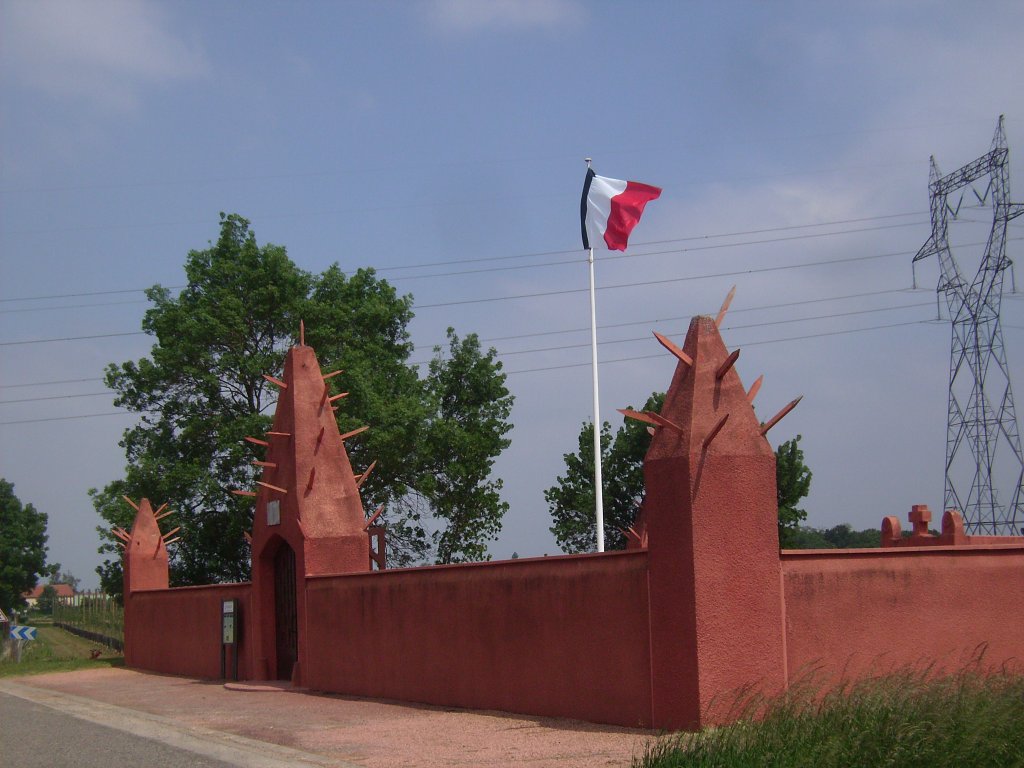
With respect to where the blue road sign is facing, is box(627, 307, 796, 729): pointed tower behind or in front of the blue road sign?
in front

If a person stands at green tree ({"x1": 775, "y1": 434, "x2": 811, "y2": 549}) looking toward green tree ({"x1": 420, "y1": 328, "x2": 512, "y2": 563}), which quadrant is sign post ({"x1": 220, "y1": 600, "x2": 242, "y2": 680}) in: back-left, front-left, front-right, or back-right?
front-left

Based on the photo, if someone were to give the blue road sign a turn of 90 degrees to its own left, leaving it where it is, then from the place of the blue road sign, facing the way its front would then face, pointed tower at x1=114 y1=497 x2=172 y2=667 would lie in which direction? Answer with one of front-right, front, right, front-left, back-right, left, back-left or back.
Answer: front-right

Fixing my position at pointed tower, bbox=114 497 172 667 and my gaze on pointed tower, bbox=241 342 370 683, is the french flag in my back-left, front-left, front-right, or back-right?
front-left

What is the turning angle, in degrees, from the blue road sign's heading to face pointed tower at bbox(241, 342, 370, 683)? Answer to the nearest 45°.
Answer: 0° — it already faces it

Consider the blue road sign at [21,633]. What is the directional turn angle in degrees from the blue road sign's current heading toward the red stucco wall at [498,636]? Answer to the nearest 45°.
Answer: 0° — it already faces it

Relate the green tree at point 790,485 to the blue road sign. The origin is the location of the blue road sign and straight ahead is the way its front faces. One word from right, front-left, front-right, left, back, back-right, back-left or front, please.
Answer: left

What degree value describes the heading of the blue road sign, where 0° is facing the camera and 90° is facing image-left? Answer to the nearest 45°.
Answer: approximately 0°
